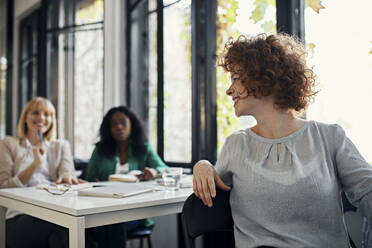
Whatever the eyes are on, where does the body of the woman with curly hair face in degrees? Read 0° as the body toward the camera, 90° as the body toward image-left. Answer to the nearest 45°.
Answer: approximately 0°

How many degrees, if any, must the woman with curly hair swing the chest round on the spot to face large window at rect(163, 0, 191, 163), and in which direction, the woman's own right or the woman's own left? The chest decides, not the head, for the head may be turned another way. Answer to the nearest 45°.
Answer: approximately 135° to the woman's own right

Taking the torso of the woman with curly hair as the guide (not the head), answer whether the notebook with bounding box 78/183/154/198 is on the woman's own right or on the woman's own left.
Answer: on the woman's own right

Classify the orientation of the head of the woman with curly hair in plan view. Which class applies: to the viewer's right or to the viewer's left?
to the viewer's left
